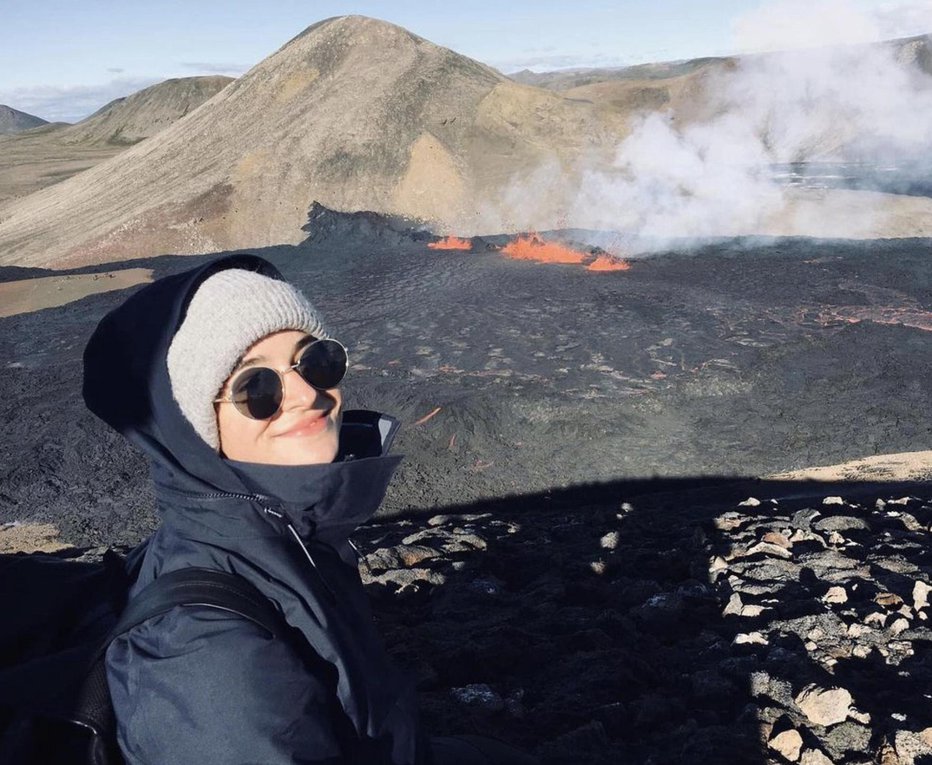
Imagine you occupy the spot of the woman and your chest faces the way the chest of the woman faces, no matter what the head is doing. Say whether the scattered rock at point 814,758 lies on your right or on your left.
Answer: on your left

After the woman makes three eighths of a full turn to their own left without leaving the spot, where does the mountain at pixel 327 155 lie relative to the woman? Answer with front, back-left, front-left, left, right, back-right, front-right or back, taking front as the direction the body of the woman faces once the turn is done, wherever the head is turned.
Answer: front

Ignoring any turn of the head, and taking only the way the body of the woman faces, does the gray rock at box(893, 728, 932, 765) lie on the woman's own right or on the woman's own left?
on the woman's own left

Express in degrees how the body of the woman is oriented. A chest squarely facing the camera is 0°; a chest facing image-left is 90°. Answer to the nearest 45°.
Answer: approximately 315°

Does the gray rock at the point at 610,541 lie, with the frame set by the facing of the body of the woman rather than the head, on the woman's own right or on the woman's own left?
on the woman's own left

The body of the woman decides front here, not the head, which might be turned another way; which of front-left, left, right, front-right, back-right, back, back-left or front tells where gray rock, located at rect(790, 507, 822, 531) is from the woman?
left

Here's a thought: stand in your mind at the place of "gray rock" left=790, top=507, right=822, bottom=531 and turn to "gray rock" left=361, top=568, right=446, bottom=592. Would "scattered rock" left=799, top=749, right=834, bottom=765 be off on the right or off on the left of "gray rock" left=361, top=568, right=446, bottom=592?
left

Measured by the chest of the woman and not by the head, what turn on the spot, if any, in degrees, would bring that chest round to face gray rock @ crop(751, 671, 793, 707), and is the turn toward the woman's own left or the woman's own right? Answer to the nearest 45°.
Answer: approximately 90° to the woman's own left

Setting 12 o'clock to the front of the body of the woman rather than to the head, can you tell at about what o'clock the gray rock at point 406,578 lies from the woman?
The gray rock is roughly at 8 o'clock from the woman.

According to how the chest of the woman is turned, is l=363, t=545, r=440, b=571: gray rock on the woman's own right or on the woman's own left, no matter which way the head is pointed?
on the woman's own left
